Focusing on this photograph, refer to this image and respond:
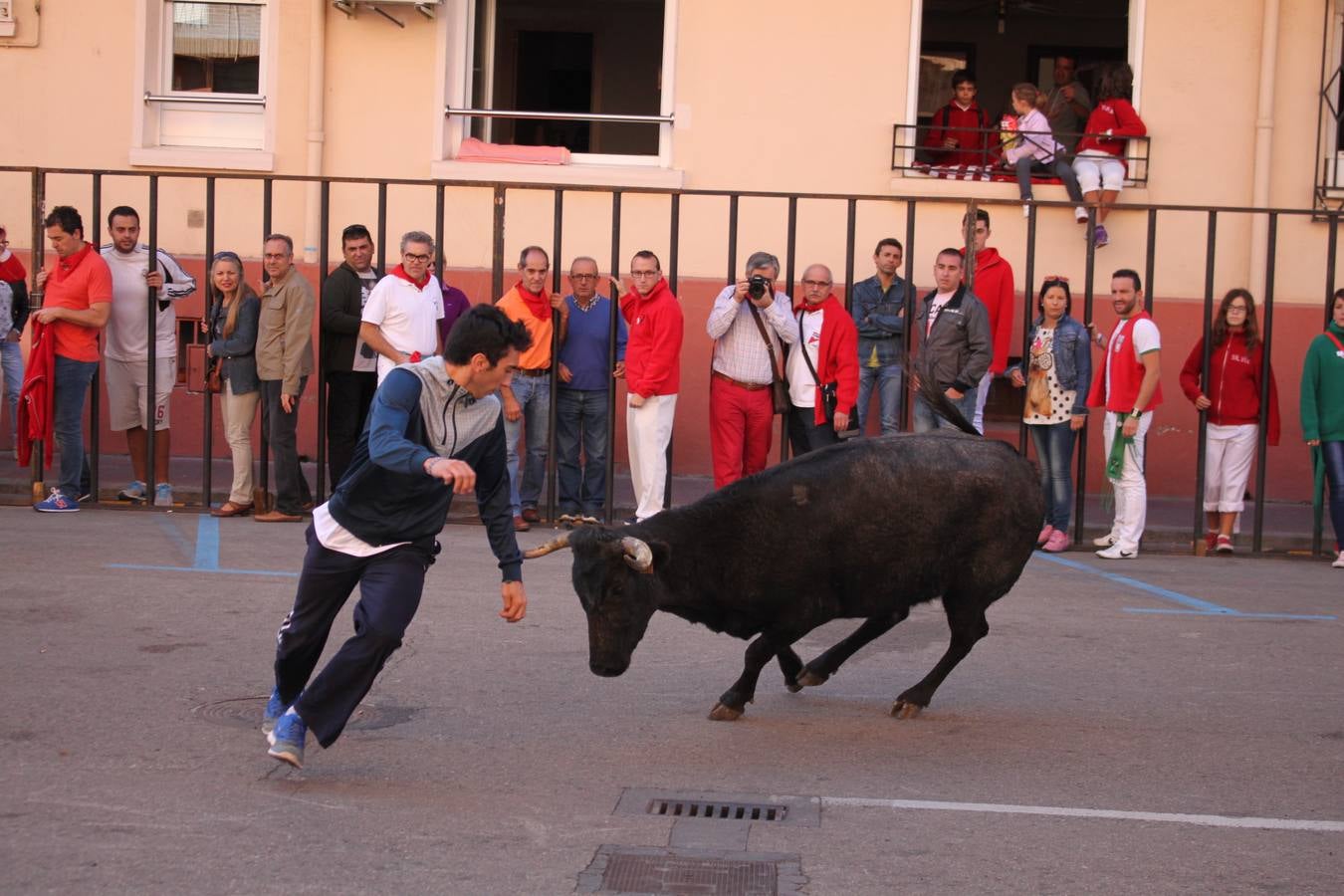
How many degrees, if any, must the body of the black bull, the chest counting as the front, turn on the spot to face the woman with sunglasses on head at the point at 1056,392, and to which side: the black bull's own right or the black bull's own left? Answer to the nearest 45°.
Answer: approximately 90° to the black bull's own right

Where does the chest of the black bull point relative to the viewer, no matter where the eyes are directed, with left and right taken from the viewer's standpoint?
facing to the left of the viewer

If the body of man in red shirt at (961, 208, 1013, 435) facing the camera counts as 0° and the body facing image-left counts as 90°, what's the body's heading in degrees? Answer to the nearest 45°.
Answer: approximately 45°

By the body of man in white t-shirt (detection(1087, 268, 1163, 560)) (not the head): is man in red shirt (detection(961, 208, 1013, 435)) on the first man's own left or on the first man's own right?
on the first man's own right

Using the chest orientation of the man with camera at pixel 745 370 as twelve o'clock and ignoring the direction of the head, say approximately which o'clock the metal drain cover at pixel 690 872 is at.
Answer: The metal drain cover is roughly at 12 o'clock from the man with camera.

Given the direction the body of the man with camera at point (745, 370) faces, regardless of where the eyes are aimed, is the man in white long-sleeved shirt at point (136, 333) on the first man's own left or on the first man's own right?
on the first man's own right

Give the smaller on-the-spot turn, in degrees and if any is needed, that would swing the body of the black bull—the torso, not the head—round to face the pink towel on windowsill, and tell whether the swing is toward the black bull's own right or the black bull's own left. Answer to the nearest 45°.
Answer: approximately 90° to the black bull's own right

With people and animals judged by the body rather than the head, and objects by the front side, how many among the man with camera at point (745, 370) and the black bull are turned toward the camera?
1

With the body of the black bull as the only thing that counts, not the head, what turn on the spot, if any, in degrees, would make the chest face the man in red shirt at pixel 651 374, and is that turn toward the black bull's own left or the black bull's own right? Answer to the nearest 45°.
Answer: approximately 90° to the black bull's own right
